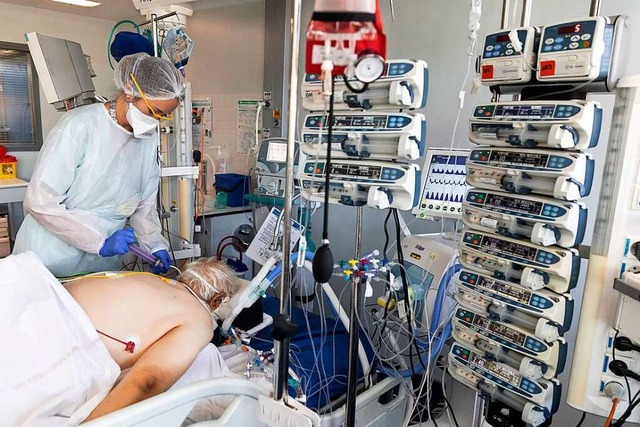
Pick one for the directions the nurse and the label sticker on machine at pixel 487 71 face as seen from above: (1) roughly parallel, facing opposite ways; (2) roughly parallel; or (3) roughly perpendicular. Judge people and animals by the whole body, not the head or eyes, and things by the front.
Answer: roughly perpendicular

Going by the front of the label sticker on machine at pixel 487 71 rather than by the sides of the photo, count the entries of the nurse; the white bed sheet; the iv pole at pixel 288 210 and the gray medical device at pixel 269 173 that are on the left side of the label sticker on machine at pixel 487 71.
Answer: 0

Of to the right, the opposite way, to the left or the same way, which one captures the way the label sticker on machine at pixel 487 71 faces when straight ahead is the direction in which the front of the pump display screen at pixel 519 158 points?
the same way

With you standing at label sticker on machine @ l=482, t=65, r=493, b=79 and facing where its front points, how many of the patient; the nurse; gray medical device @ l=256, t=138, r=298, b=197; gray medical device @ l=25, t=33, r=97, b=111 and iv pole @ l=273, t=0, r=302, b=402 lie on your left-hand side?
0

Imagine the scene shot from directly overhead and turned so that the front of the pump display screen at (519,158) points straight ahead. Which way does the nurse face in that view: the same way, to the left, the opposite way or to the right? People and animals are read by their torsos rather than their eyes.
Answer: to the left

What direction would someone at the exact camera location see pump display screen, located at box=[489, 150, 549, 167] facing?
facing the viewer

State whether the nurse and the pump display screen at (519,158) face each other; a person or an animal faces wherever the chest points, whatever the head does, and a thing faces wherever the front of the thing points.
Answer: no

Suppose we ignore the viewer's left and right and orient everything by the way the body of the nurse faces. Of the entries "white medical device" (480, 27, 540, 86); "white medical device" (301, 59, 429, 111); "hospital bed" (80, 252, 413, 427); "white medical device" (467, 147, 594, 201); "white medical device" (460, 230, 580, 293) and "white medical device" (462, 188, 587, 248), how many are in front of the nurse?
6

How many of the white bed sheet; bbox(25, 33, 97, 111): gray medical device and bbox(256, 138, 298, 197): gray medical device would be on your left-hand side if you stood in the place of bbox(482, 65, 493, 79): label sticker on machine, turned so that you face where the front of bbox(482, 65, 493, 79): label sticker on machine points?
0

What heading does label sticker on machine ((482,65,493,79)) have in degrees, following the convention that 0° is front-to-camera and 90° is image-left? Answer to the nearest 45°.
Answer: approximately 0°

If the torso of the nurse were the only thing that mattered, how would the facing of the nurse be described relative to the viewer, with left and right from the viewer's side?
facing the viewer and to the right of the viewer

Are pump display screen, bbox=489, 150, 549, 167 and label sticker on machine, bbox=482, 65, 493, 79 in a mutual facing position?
no
